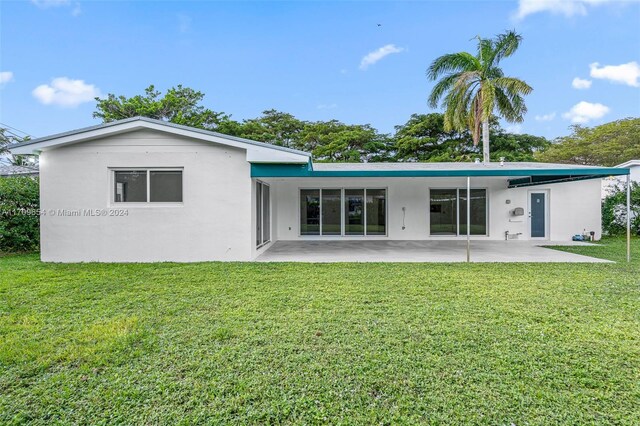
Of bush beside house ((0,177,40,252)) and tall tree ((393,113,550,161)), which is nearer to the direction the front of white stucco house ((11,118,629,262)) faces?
the tall tree

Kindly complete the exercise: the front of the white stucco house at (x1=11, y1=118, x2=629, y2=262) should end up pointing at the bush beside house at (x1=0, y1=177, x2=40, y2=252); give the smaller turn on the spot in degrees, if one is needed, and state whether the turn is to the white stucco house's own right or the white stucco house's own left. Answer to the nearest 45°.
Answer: approximately 90° to the white stucco house's own left

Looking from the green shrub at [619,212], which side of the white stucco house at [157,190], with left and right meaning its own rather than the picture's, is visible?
right

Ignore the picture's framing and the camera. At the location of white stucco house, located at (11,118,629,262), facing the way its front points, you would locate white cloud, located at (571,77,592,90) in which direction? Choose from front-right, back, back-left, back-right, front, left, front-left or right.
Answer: front-right

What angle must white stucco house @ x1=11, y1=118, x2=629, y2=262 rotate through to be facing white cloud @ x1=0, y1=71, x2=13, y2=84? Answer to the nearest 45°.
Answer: approximately 45° to its left

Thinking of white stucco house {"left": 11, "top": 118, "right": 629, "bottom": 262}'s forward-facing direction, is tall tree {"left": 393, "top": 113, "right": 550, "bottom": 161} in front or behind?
in front
